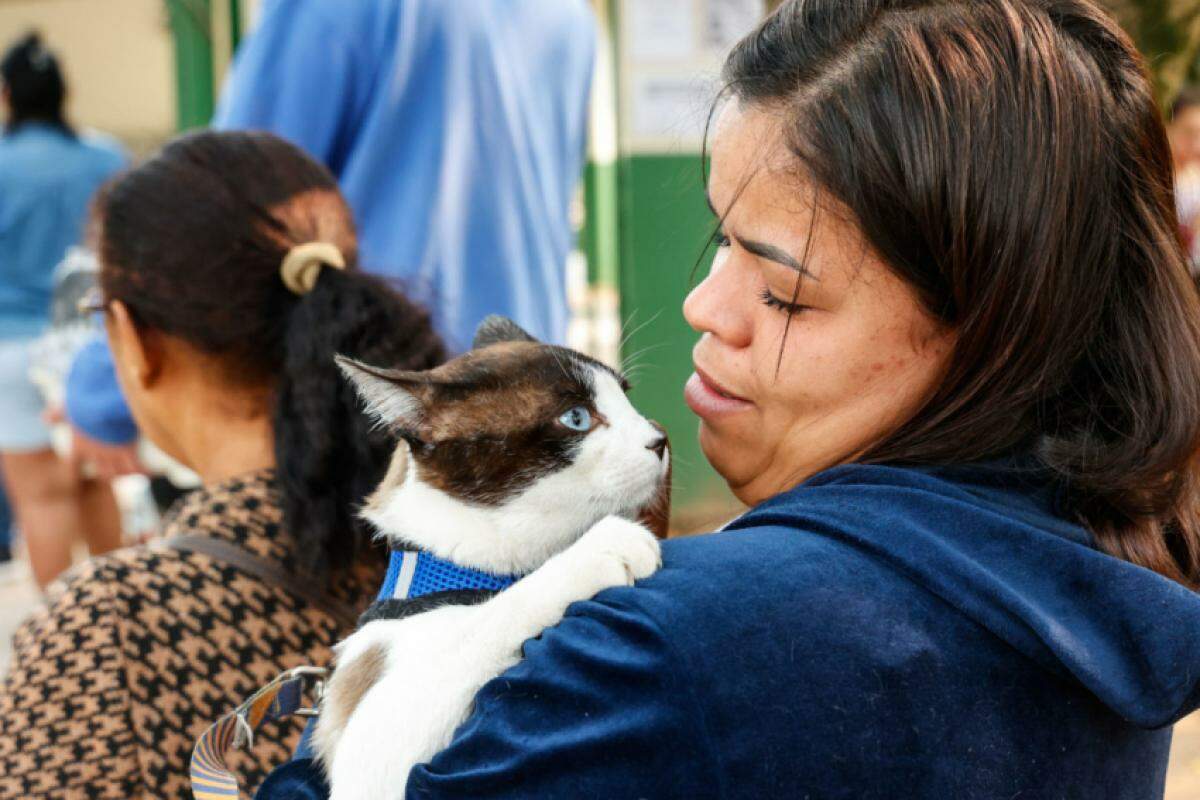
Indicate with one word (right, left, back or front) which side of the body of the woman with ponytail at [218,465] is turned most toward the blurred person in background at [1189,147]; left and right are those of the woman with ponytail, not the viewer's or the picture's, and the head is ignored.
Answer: right

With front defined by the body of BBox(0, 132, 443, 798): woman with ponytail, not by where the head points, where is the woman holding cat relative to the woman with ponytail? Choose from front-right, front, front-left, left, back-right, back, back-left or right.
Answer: back

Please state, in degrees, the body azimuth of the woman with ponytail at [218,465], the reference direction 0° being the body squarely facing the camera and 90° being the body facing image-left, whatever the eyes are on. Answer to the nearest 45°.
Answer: approximately 135°

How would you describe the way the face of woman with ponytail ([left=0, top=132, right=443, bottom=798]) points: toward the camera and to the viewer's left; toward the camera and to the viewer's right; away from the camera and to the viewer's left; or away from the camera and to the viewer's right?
away from the camera and to the viewer's left

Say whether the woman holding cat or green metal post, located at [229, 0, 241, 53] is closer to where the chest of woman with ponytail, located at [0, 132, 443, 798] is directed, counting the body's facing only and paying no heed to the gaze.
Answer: the green metal post

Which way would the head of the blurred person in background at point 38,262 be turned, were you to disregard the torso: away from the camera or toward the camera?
away from the camera

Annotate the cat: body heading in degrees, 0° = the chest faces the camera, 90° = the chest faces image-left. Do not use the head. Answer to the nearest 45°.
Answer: approximately 270°

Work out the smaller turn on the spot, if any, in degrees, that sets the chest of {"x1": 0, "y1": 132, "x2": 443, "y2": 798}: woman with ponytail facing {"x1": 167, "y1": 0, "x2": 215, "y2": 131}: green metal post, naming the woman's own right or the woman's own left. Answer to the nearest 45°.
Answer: approximately 45° to the woman's own right

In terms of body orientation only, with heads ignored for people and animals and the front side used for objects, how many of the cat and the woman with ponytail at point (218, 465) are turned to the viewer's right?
1
